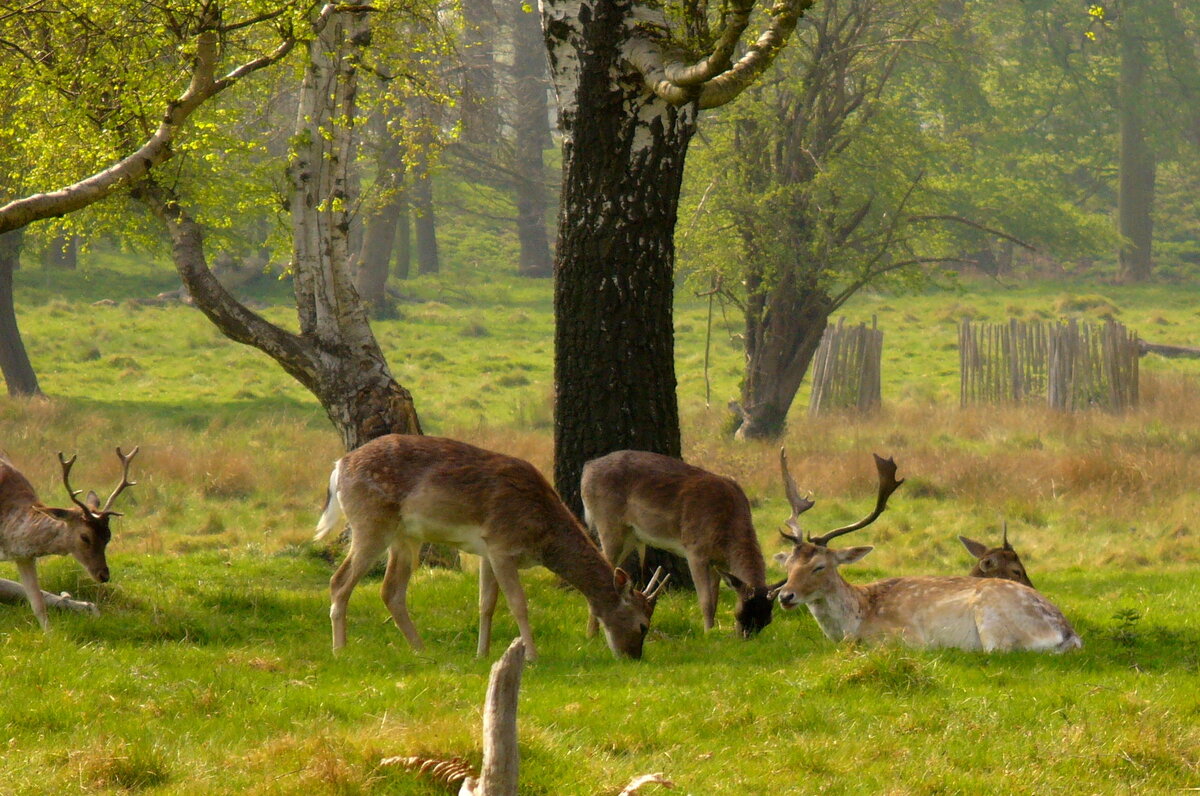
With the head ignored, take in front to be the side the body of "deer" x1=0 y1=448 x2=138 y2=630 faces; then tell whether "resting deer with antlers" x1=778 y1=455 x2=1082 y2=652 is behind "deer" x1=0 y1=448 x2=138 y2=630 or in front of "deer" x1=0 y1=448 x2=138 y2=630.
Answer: in front

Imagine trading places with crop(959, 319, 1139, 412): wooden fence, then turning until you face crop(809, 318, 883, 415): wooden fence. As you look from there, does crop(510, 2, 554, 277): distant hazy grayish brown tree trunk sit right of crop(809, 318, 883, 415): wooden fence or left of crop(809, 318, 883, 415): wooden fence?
right

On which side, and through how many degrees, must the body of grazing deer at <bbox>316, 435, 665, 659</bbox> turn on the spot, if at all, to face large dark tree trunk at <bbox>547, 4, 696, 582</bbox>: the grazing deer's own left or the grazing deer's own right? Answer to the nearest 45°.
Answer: approximately 45° to the grazing deer's own left

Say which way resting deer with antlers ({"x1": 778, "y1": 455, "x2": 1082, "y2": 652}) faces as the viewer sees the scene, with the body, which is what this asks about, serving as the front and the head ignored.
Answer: to the viewer's left

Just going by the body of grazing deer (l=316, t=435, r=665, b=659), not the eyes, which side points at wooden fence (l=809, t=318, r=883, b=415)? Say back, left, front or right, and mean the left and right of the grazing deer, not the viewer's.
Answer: left

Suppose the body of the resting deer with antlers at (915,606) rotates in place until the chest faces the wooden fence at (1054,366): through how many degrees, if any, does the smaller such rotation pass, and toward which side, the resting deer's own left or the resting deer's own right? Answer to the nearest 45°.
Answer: approximately 90° to the resting deer's own right

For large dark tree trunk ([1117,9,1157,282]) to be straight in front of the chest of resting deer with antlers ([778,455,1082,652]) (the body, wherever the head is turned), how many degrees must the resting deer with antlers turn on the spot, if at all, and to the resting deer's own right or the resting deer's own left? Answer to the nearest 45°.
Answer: approximately 90° to the resting deer's own right

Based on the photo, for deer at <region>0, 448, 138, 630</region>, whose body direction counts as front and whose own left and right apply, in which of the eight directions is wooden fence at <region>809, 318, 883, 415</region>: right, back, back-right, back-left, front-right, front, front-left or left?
front-left

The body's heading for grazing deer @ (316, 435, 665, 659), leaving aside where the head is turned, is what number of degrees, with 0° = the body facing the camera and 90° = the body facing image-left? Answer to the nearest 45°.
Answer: approximately 270°

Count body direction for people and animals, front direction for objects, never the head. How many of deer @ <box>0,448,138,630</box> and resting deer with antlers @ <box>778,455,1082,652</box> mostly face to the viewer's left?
1

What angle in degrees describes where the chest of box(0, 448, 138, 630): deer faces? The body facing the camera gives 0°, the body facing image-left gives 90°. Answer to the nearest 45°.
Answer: approximately 270°

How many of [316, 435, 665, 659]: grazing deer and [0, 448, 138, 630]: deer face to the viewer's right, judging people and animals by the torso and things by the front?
2

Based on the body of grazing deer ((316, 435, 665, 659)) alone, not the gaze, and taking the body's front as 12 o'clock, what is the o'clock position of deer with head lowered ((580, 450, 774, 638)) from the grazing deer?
The deer with head lowered is roughly at 11 o'clock from the grazing deer.

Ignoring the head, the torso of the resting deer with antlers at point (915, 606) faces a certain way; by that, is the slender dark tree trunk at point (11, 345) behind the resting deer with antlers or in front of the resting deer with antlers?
in front

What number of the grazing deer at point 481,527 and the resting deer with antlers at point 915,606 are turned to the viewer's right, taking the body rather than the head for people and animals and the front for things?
1
